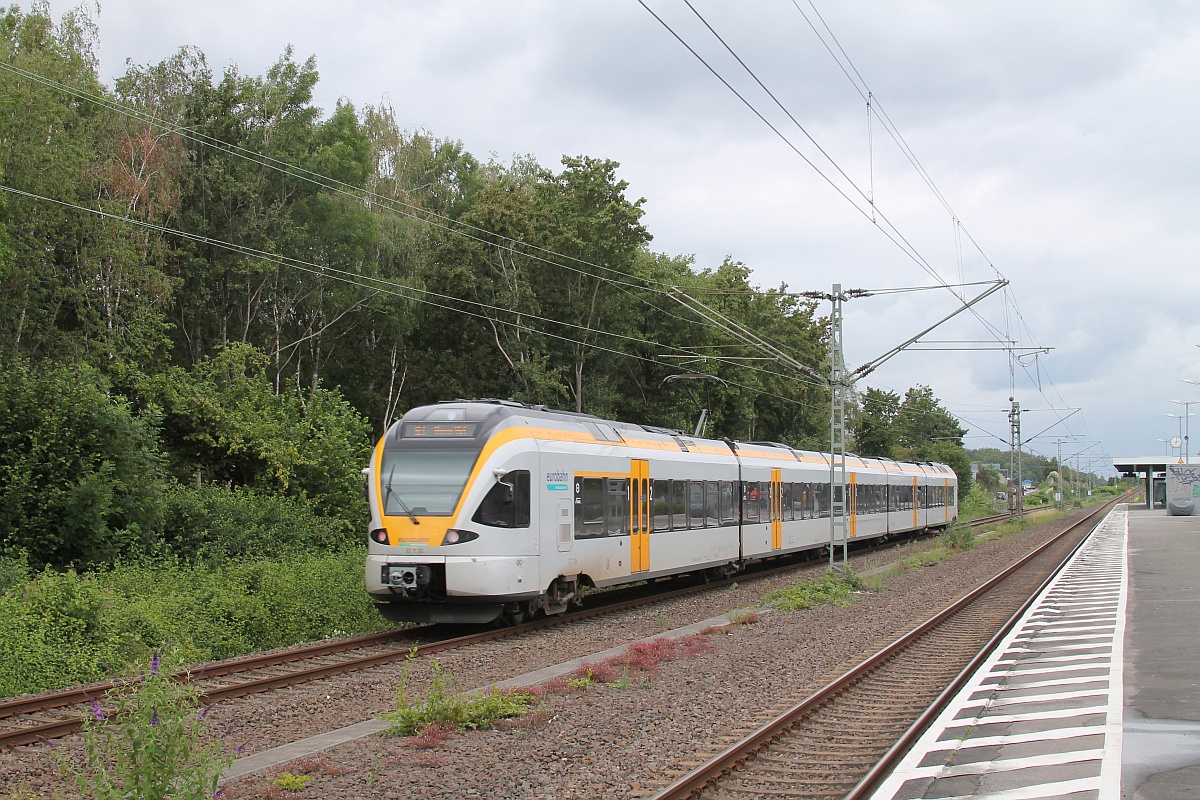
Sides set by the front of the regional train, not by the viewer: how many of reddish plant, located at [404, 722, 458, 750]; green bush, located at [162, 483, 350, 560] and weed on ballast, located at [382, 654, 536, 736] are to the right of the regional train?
1

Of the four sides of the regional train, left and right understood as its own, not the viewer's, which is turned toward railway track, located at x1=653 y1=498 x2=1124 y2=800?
left

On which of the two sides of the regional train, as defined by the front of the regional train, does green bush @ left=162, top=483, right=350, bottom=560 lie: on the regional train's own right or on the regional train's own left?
on the regional train's own right

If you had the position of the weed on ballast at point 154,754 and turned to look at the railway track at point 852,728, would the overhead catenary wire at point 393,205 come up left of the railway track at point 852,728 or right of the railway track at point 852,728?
left

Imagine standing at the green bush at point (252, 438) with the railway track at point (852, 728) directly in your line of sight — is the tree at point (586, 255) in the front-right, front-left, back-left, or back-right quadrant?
back-left

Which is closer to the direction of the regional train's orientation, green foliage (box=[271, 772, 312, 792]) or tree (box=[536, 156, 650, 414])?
the green foliage

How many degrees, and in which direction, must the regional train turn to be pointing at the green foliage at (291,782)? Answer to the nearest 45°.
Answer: approximately 45° to its left

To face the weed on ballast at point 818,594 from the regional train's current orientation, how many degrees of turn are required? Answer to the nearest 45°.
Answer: approximately 180°

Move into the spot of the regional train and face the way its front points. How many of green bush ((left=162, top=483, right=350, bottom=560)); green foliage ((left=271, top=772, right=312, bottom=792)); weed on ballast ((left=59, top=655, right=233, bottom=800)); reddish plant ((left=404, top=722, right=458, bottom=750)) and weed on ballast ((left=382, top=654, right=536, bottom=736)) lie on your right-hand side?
1

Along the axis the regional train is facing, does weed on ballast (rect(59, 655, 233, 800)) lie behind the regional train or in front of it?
in front

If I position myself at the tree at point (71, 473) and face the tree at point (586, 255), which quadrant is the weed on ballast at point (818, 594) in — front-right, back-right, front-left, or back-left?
front-right

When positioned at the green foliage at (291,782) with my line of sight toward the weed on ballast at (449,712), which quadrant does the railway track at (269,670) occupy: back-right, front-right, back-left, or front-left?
front-left

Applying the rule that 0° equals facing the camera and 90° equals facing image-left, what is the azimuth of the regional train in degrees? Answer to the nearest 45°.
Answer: approximately 45°
